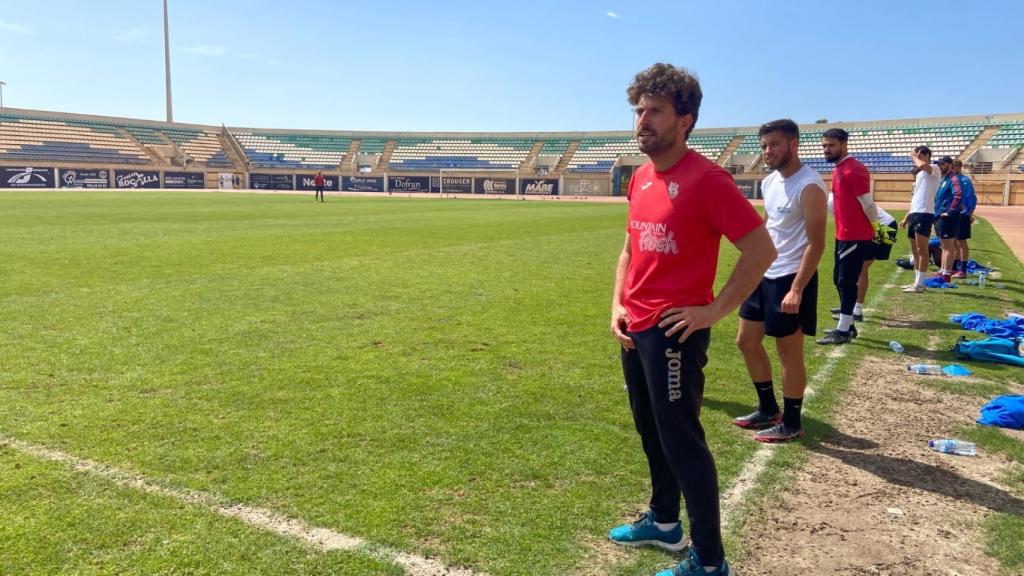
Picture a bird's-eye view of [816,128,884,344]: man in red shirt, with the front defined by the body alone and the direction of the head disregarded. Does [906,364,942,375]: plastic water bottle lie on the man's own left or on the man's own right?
on the man's own left

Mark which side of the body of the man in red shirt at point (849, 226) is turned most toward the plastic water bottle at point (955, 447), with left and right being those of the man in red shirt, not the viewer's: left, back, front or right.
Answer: left

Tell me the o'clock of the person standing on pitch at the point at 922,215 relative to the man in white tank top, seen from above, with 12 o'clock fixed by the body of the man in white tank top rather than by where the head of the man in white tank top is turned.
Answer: The person standing on pitch is roughly at 5 o'clock from the man in white tank top.

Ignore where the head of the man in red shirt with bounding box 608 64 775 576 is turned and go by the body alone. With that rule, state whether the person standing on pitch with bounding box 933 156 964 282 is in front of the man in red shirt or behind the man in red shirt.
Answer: behind

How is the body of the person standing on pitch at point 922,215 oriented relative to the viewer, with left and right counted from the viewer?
facing to the left of the viewer

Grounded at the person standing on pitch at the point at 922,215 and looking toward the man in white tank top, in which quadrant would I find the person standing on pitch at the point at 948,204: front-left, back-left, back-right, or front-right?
back-left

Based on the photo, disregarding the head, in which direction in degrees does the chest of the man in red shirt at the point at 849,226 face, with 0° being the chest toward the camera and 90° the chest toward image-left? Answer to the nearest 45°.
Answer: approximately 90°

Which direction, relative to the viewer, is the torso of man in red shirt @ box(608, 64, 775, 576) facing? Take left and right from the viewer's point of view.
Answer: facing the viewer and to the left of the viewer

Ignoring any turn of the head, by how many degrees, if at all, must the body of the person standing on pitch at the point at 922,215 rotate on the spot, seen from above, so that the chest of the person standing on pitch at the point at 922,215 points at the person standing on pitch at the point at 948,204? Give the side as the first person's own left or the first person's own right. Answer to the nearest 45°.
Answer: approximately 135° to the first person's own right

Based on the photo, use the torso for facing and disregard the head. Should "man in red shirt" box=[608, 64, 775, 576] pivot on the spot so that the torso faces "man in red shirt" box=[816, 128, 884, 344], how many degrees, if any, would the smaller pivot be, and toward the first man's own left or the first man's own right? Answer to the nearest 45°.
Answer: approximately 135° to the first man's own right

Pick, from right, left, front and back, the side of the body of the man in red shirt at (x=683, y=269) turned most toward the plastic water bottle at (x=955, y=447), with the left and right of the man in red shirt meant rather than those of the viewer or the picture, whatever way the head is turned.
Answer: back

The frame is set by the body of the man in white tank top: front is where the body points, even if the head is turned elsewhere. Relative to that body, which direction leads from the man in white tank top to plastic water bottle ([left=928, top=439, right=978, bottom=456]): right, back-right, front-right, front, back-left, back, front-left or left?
back-left

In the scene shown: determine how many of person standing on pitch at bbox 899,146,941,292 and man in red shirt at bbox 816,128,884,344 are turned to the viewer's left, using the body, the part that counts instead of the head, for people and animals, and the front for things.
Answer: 2
